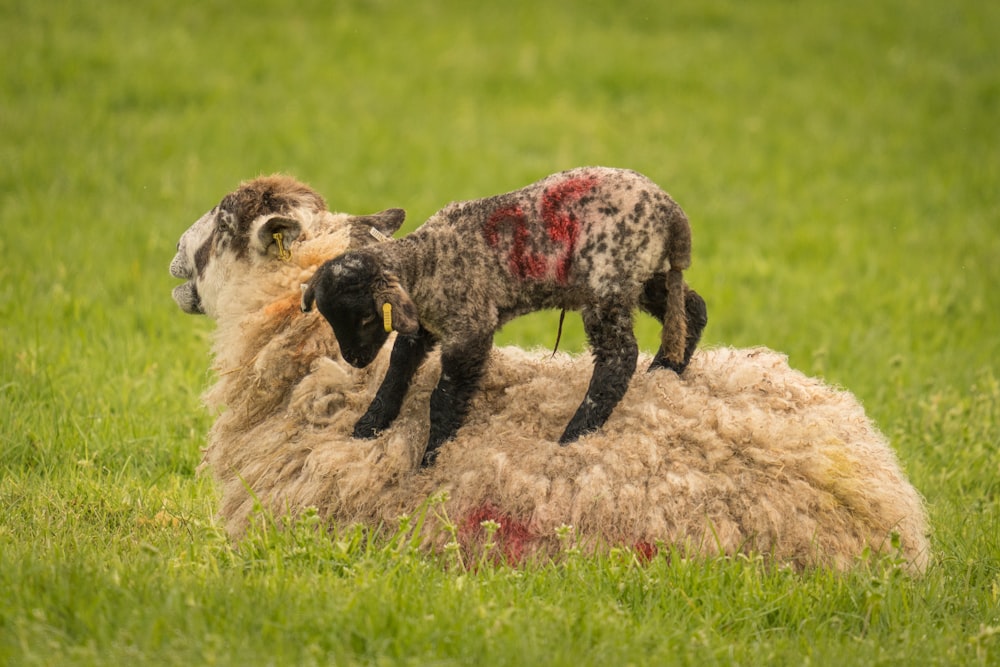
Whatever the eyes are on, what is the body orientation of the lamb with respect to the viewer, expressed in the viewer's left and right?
facing to the left of the viewer

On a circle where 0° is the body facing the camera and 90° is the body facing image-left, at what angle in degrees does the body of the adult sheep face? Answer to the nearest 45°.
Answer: approximately 90°
